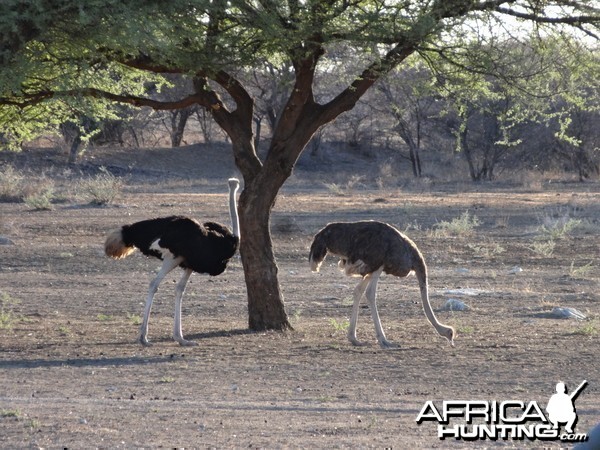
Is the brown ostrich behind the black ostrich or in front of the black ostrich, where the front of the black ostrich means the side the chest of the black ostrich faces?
in front

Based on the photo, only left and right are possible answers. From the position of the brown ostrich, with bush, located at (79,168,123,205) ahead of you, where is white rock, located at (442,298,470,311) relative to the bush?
right

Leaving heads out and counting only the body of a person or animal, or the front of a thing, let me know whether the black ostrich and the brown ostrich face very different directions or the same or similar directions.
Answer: same or similar directions

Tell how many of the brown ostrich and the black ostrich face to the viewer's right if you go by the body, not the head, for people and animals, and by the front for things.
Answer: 2

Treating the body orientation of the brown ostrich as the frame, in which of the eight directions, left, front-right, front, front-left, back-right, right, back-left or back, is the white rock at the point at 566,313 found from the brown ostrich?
front-left

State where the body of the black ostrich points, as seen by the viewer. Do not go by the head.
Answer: to the viewer's right

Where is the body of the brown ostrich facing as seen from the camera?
to the viewer's right

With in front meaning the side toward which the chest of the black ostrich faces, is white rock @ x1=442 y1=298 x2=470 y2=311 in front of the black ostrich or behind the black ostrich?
in front

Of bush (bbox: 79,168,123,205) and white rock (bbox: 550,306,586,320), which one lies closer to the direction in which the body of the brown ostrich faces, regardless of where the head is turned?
the white rock

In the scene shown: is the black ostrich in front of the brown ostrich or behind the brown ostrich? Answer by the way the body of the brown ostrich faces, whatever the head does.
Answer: behind
